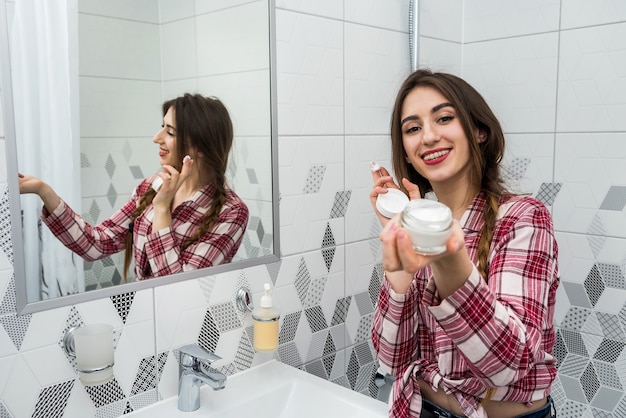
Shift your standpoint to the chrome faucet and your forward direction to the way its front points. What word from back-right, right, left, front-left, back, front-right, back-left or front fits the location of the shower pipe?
left

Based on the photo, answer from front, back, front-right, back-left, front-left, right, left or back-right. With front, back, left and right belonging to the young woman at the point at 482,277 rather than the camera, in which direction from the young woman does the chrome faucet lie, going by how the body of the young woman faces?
front-right

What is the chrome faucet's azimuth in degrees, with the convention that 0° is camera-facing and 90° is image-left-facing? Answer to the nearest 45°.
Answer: approximately 315°

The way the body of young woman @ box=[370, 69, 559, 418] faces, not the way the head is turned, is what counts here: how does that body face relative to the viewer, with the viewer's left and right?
facing the viewer and to the left of the viewer

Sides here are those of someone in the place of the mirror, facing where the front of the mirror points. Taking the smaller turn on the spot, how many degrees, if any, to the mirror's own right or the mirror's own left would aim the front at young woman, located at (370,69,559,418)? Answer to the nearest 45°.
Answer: approximately 45° to the mirror's own left

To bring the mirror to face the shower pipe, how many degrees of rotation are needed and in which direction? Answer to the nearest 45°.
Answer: approximately 90° to its left

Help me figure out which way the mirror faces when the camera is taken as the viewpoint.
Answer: facing the viewer and to the right of the viewer

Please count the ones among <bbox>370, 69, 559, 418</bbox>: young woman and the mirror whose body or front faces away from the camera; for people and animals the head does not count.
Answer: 0

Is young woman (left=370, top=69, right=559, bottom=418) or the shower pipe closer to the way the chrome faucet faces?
the young woman

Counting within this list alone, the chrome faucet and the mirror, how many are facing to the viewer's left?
0
